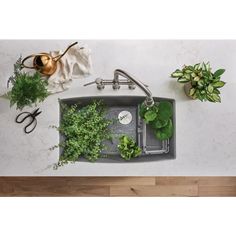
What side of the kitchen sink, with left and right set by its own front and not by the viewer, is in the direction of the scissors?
right

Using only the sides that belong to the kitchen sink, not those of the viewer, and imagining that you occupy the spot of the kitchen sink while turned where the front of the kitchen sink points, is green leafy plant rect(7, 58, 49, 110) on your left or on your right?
on your right

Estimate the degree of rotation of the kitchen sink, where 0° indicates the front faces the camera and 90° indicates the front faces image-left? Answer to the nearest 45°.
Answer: approximately 0°

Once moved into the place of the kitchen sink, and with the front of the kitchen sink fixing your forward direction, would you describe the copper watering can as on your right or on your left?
on your right
